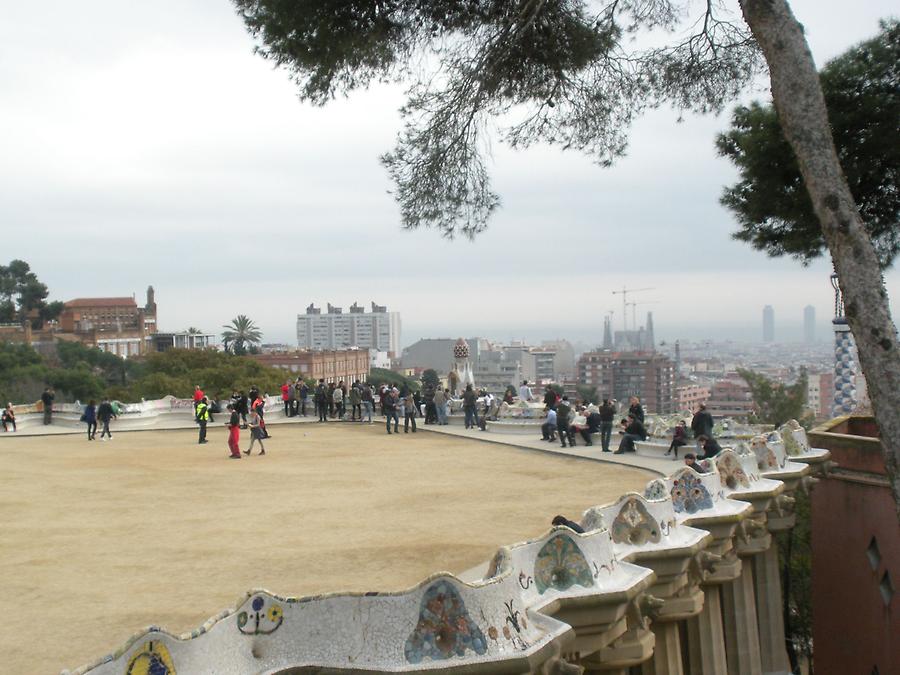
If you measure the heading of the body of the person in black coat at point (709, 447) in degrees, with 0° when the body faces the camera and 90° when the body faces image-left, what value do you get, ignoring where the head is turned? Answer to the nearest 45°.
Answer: approximately 90°

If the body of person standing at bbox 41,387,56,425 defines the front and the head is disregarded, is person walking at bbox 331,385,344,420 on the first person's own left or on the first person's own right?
on the first person's own right

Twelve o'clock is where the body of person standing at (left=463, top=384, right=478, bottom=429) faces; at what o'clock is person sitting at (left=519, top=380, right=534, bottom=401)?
person sitting at (left=519, top=380, right=534, bottom=401) is roughly at 1 o'clock from person standing at (left=463, top=384, right=478, bottom=429).

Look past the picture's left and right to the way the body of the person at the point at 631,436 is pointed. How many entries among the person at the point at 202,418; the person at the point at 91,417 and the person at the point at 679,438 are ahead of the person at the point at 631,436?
2

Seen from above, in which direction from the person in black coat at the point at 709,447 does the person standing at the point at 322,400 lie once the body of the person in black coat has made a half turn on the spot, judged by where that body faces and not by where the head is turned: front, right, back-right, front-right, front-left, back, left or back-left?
back-left

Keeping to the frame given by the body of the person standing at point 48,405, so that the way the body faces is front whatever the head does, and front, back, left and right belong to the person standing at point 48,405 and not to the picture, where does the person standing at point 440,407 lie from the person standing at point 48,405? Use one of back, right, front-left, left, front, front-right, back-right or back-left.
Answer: back-right

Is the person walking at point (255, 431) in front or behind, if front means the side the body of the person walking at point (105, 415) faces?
in front

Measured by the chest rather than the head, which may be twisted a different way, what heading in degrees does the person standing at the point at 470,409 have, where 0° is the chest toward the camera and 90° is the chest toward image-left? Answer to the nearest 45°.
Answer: approximately 180°

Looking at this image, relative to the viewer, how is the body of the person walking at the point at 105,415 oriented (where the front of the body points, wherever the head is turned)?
toward the camera
